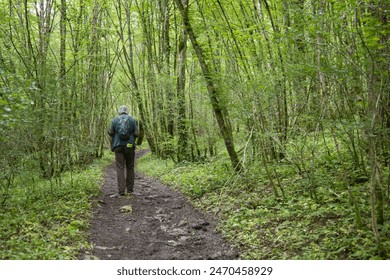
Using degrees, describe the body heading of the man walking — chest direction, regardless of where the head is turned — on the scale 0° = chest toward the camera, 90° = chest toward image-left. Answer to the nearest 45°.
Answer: approximately 180°
